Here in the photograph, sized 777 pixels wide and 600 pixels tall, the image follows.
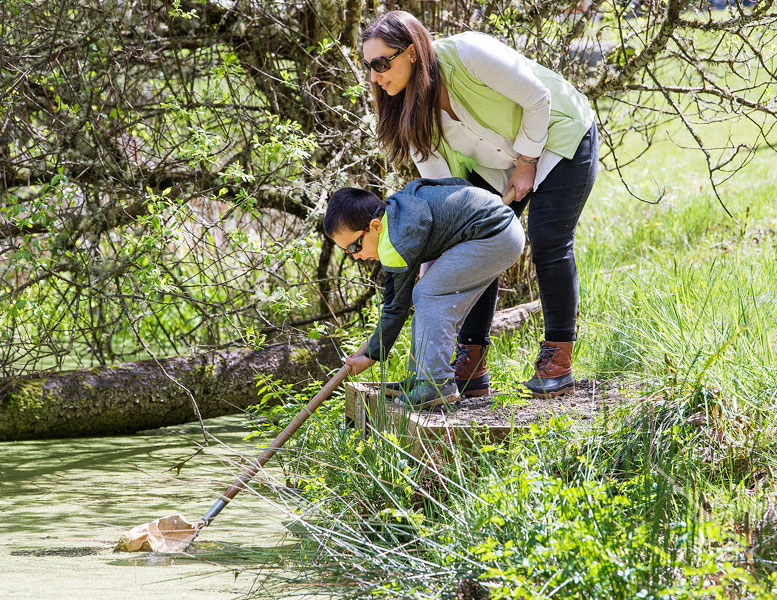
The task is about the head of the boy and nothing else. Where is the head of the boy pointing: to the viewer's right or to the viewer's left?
to the viewer's left

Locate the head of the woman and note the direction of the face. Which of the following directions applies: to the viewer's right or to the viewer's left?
to the viewer's left

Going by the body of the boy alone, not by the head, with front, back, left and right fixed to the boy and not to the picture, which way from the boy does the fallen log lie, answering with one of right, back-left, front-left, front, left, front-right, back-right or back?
front-right

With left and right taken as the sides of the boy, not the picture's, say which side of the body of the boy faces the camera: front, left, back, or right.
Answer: left
